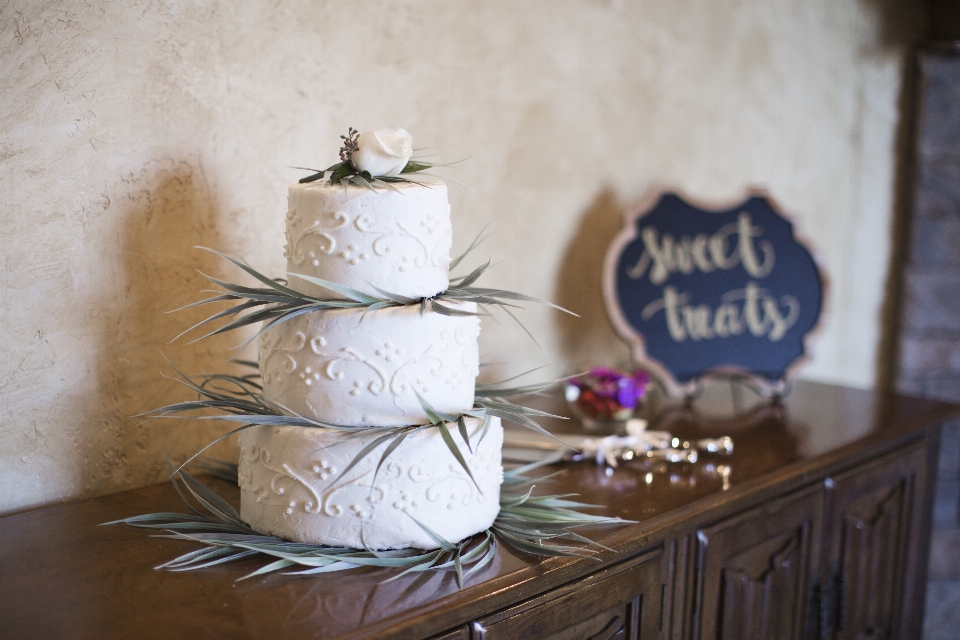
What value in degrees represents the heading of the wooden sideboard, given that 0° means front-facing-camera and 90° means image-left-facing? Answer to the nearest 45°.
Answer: approximately 315°
